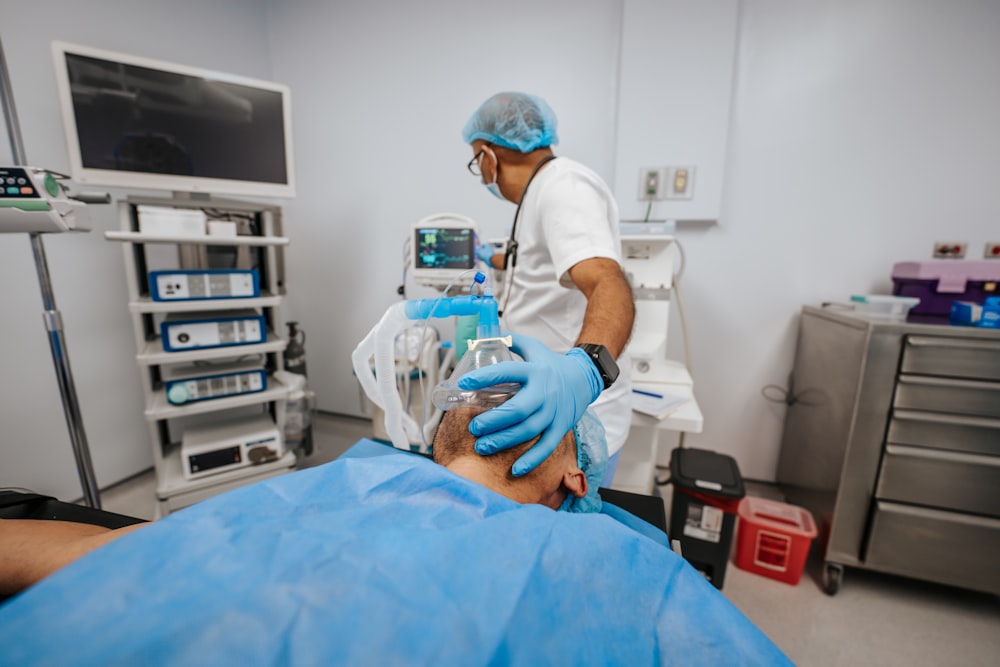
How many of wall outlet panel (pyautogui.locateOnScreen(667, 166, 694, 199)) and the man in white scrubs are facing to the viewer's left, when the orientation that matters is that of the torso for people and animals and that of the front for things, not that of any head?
1

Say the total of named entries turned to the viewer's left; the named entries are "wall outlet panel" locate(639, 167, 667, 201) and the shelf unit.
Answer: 0

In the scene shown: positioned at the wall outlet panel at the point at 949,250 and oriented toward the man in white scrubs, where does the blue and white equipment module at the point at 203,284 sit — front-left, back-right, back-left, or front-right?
front-right

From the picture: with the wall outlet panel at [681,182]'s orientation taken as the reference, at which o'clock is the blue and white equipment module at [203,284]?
The blue and white equipment module is roughly at 2 o'clock from the wall outlet panel.

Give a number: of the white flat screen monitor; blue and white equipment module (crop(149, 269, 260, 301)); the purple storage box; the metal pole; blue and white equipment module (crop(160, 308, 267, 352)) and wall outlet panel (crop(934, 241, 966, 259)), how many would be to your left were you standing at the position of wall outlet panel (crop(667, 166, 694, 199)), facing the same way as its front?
2

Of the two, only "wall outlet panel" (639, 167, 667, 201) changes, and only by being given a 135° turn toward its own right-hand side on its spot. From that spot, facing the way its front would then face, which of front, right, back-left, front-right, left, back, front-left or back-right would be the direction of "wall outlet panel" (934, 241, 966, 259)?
back-right

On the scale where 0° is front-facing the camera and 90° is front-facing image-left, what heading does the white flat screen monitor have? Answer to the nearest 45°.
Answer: approximately 315°

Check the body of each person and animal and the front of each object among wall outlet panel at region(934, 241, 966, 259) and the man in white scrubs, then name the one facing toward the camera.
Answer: the wall outlet panel

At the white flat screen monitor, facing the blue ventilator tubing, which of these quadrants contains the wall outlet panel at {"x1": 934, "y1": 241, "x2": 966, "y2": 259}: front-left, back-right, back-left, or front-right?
front-left

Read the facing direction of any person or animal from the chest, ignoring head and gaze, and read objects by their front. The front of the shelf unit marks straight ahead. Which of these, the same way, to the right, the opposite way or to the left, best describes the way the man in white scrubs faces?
the opposite way

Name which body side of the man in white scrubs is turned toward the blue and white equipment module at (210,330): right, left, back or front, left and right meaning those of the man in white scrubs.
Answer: front

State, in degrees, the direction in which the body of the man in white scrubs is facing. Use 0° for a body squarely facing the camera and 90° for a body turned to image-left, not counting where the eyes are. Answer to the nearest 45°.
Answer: approximately 90°

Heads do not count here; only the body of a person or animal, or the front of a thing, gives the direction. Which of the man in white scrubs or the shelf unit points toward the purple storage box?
the shelf unit

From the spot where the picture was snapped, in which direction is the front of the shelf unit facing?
facing the viewer and to the right of the viewer

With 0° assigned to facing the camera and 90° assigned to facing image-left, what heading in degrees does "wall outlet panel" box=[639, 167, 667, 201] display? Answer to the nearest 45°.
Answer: approximately 0°

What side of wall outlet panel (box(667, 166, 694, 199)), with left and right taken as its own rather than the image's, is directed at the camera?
front

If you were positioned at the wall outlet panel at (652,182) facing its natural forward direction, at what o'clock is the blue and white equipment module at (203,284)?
The blue and white equipment module is roughly at 2 o'clock from the wall outlet panel.
